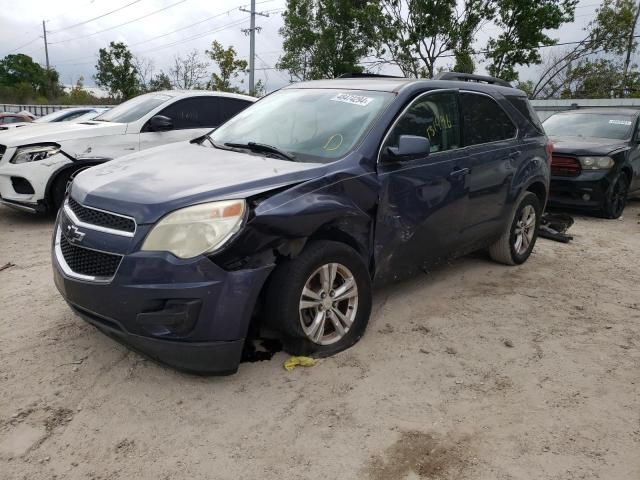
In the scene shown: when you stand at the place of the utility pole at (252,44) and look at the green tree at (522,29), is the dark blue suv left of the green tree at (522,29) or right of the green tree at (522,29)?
right

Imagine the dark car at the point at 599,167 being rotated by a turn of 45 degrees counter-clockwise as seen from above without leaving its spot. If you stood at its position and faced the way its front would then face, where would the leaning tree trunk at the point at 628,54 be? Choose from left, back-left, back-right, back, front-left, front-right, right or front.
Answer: back

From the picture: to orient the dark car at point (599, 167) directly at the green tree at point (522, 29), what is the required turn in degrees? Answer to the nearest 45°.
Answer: approximately 135° to its right

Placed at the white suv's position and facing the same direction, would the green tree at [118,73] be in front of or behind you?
behind

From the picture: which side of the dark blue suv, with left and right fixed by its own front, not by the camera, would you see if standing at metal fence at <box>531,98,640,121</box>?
back

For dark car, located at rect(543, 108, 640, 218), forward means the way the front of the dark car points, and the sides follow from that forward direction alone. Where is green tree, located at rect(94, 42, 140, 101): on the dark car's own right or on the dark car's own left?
on the dark car's own right

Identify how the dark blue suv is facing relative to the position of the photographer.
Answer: facing the viewer and to the left of the viewer

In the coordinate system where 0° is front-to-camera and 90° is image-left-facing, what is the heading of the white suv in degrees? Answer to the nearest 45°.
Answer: approximately 45°

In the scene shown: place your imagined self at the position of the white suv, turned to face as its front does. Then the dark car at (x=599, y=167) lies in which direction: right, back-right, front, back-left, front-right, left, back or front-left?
back-left
